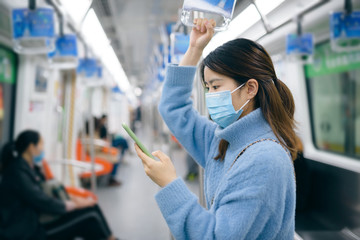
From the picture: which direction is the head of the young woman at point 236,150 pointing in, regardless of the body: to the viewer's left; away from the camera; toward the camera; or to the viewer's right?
to the viewer's left

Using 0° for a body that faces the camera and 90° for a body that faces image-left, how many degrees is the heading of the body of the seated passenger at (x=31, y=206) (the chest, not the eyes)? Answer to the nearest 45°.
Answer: approximately 270°

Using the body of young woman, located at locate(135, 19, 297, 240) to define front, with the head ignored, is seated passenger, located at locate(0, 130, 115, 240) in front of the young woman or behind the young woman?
in front

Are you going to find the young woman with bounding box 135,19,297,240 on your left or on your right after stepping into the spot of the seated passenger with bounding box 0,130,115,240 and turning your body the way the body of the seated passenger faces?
on your right

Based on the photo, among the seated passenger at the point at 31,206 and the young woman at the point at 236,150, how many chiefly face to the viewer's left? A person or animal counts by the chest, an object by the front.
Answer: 1

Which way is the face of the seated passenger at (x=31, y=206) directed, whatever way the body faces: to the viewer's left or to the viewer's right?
to the viewer's right

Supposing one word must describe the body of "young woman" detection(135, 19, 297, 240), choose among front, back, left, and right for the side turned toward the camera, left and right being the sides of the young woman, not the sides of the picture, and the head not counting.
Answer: left
